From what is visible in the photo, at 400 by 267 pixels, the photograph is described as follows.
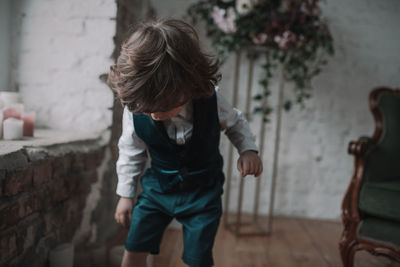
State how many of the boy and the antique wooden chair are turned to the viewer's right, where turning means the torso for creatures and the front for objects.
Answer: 0

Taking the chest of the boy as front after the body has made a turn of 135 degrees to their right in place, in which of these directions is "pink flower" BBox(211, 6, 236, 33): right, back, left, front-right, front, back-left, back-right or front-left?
front-right

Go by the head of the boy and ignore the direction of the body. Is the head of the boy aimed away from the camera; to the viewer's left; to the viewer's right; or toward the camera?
toward the camera

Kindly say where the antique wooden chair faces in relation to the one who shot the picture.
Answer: facing the viewer and to the left of the viewer

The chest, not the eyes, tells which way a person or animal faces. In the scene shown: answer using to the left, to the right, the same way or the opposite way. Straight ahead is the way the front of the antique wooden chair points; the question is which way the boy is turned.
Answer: to the left

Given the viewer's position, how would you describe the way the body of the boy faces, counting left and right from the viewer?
facing the viewer

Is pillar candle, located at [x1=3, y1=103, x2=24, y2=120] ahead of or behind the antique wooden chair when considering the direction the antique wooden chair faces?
ahead

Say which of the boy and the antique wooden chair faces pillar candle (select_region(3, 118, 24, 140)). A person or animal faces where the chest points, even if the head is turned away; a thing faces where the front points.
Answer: the antique wooden chair

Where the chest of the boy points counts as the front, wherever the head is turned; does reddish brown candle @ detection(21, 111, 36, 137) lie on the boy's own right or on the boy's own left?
on the boy's own right

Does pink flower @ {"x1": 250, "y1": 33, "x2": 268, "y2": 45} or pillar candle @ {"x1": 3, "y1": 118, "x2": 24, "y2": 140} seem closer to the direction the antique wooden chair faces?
the pillar candle

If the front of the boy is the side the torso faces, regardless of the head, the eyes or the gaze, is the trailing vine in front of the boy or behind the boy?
behind

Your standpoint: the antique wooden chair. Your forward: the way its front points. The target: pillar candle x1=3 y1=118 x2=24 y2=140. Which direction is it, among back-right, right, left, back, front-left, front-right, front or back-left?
front
